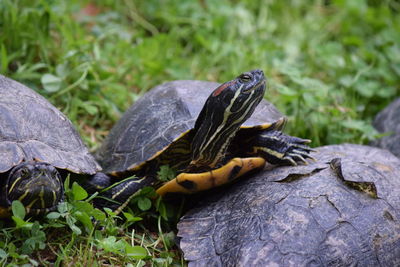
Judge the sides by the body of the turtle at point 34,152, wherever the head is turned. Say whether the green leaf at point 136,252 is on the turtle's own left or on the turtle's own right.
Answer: on the turtle's own left

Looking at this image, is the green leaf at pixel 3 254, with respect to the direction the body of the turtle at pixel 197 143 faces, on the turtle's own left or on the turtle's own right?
on the turtle's own right

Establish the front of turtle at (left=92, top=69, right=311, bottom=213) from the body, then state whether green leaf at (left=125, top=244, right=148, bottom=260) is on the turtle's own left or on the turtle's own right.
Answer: on the turtle's own right

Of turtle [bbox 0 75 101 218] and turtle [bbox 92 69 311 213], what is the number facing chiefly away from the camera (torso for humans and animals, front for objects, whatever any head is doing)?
0

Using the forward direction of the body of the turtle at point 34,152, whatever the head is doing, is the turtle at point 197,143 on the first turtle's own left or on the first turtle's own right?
on the first turtle's own left

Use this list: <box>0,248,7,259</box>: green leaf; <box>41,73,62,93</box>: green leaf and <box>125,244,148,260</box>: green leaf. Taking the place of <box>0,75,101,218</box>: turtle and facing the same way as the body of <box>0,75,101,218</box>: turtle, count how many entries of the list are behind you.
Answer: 1

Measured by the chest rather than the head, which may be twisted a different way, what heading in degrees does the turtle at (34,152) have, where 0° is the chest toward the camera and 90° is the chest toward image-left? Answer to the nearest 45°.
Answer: approximately 0°

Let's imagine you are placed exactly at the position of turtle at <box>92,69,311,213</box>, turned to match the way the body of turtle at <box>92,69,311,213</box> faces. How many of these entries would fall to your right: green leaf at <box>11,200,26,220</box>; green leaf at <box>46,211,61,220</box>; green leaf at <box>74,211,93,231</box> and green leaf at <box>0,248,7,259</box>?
4

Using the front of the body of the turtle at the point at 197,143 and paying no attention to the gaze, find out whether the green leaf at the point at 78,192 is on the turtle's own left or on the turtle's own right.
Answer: on the turtle's own right

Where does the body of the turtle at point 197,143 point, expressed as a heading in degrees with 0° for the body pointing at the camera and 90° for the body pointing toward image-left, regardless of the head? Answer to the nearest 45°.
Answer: approximately 315°
